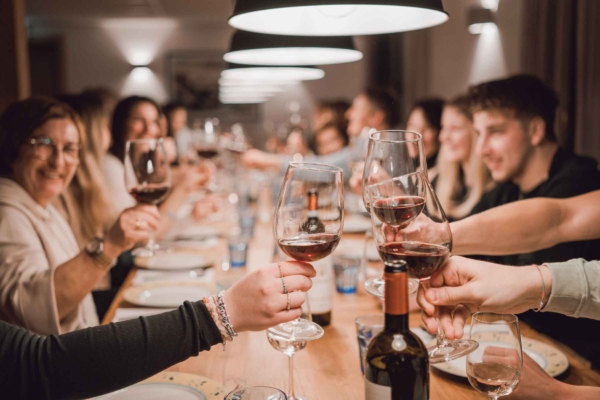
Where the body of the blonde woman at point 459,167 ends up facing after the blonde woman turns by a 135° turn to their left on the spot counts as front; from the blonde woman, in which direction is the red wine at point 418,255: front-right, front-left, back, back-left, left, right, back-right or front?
right

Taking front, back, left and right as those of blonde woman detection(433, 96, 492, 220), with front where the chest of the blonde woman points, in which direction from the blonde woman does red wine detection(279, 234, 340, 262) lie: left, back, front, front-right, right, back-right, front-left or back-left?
front-left

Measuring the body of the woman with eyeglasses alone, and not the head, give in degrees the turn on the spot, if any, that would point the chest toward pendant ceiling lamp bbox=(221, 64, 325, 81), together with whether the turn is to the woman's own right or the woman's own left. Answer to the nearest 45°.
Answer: approximately 90° to the woman's own left

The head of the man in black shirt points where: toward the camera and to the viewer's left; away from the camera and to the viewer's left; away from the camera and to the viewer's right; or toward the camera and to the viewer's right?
toward the camera and to the viewer's left

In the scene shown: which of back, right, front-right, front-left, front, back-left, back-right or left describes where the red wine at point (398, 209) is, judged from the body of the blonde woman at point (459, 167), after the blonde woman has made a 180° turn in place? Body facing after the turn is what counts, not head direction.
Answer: back-right

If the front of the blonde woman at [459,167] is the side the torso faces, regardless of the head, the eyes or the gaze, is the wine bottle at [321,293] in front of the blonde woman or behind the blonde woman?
in front

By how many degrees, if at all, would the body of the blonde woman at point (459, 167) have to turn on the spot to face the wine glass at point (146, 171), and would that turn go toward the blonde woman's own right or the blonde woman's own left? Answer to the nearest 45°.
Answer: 0° — they already face it

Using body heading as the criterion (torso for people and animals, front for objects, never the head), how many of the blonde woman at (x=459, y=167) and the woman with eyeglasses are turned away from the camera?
0

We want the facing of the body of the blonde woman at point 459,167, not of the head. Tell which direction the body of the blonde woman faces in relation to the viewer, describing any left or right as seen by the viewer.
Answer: facing the viewer and to the left of the viewer

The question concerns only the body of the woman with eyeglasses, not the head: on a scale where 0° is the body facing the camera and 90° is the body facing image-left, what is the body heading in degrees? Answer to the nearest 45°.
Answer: approximately 315°

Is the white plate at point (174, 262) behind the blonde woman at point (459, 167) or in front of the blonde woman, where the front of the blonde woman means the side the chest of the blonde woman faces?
in front

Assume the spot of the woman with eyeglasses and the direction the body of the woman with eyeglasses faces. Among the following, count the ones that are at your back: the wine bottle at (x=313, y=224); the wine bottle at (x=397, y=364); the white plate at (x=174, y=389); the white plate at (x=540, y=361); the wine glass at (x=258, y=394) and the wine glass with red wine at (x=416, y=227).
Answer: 0
